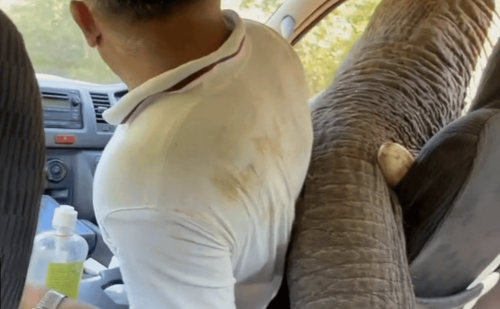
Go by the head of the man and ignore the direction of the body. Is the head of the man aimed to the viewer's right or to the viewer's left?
to the viewer's left

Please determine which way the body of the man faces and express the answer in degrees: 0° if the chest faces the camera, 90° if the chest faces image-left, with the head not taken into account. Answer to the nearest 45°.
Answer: approximately 135°
